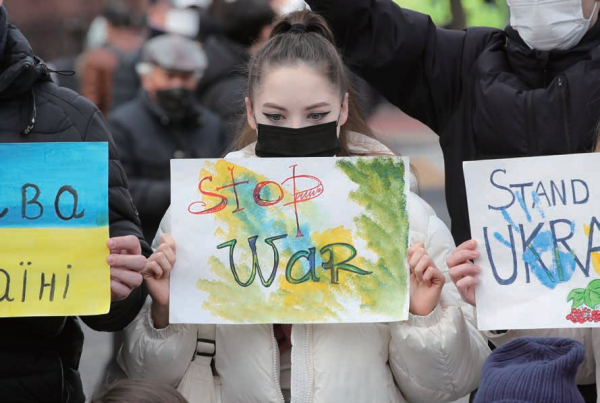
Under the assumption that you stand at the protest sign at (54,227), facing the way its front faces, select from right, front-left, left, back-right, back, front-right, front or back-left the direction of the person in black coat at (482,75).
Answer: left

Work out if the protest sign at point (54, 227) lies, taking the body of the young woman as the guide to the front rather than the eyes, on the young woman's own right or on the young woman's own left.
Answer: on the young woman's own right

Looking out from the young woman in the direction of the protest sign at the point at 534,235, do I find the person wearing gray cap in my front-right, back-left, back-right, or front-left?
back-left

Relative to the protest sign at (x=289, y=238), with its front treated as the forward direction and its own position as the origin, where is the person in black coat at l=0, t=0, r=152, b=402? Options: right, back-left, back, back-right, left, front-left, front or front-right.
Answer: right

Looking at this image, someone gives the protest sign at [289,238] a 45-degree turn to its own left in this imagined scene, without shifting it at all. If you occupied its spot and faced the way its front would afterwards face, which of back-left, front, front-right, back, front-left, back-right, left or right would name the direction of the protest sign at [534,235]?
front-left

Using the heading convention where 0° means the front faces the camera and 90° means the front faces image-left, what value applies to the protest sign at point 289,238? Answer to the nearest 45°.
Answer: approximately 0°

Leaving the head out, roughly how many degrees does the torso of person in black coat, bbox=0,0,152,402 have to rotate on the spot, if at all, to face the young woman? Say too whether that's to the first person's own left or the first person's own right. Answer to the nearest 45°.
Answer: approximately 90° to the first person's own left

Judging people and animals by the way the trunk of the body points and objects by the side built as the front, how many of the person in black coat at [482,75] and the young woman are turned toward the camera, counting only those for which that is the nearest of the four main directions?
2

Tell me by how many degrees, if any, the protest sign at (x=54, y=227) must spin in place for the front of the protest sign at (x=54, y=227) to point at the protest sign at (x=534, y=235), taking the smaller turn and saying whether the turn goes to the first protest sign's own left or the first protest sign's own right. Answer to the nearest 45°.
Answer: approximately 90° to the first protest sign's own left

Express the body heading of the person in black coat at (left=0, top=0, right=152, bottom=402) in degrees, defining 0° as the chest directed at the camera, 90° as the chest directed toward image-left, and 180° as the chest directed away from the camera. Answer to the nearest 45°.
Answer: approximately 0°
